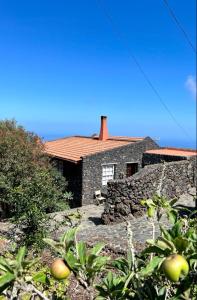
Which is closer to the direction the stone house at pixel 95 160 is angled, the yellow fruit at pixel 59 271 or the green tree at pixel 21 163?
the yellow fruit

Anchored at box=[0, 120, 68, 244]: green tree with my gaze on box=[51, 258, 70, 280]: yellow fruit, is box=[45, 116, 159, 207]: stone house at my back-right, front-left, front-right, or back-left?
back-left

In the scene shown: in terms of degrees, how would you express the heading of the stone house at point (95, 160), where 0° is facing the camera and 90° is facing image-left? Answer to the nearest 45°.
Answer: approximately 315°

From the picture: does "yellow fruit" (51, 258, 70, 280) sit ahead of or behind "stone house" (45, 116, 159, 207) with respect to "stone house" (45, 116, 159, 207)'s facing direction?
ahead

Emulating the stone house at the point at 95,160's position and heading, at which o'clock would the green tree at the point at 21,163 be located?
The green tree is roughly at 3 o'clock from the stone house.

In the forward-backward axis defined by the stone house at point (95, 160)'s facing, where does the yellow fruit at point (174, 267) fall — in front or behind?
in front

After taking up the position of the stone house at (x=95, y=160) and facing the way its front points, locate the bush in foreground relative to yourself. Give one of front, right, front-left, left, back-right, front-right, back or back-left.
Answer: front-right
